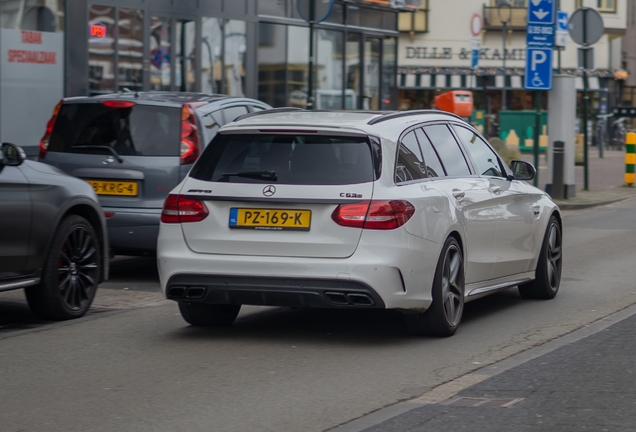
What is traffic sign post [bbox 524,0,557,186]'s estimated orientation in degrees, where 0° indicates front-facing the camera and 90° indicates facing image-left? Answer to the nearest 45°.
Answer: approximately 0°

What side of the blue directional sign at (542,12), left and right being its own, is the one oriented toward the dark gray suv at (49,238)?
front

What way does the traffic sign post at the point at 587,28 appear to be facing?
away from the camera

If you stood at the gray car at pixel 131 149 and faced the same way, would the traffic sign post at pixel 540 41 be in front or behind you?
in front

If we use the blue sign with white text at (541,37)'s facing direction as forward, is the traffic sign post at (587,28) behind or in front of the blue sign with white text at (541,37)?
behind

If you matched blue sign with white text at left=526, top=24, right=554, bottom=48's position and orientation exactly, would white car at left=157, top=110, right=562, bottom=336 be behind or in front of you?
in front

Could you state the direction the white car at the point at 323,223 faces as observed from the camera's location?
facing away from the viewer and to the right of the viewer

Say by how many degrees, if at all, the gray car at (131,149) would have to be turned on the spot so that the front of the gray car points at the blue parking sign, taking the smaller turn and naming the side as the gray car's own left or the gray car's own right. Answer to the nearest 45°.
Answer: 0° — it already faces it

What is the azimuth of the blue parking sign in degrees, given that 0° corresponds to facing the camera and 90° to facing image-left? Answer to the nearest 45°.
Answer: approximately 0°
